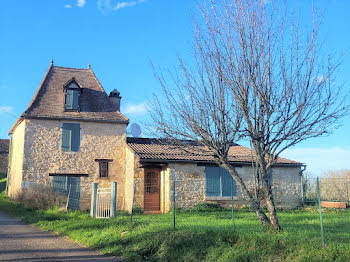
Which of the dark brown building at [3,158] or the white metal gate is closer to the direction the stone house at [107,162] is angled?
the white metal gate

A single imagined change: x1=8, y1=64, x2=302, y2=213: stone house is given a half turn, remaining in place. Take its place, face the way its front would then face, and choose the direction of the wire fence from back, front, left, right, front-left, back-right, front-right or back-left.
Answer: right

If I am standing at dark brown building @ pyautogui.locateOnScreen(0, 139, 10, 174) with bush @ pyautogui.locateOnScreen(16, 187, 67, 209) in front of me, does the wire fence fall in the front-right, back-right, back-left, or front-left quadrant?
front-left

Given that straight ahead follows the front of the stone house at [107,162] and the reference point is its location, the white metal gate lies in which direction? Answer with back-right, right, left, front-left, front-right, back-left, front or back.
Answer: front

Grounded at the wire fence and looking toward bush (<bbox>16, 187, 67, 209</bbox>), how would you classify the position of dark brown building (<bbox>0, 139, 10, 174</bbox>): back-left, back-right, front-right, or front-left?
front-right

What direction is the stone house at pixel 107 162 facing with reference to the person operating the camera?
facing the viewer

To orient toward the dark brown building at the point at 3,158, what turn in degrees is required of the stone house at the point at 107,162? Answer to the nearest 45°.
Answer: approximately 135° to its right
